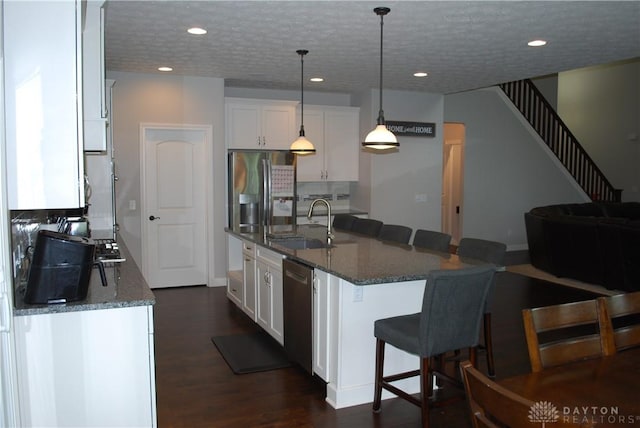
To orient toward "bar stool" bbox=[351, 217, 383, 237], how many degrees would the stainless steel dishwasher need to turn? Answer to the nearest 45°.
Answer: approximately 180°

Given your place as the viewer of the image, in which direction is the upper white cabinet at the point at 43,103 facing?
facing to the right of the viewer

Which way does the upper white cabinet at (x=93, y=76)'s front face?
to the viewer's right

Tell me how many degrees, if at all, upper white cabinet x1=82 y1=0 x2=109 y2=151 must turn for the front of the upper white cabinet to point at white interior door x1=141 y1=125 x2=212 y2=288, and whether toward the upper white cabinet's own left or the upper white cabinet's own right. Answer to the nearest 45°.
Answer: approximately 90° to the upper white cabinet's own left

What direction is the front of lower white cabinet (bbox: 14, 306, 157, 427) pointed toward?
to the viewer's right

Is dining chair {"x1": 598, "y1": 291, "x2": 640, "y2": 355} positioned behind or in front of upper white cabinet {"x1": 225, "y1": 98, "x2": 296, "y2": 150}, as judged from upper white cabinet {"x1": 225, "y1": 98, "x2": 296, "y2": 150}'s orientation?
in front

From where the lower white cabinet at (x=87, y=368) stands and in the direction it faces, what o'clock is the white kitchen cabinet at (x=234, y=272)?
The white kitchen cabinet is roughly at 10 o'clock from the lower white cabinet.

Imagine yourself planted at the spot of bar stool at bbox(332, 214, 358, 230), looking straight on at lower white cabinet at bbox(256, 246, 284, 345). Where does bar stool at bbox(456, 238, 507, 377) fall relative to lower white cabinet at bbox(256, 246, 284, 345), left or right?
left

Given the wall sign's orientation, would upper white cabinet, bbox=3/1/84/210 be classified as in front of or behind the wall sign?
in front

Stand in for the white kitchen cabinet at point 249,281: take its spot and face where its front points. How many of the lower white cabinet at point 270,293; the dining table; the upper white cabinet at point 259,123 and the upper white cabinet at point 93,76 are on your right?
1
